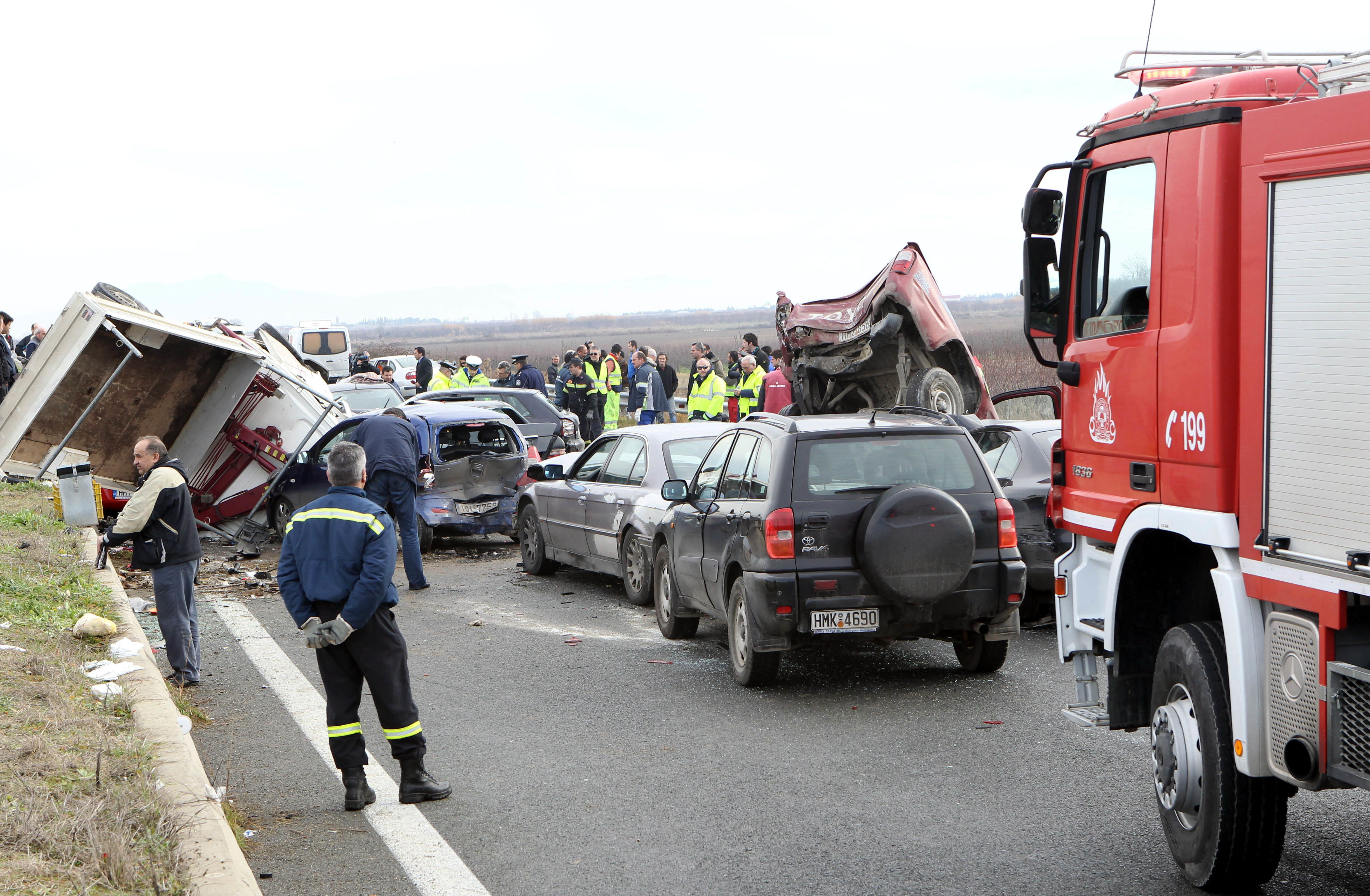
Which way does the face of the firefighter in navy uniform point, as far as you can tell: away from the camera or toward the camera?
away from the camera

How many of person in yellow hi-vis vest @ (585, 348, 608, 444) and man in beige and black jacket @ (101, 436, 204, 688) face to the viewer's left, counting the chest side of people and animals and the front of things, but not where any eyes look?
1

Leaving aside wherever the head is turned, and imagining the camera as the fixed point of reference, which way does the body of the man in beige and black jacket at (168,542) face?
to the viewer's left

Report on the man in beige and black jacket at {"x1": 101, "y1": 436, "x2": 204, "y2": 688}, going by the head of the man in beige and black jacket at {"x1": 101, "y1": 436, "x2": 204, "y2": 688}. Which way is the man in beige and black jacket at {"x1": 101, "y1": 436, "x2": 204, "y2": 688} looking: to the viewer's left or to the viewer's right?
to the viewer's left

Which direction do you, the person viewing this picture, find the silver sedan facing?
facing away from the viewer and to the left of the viewer

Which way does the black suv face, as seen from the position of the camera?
facing away from the viewer and to the left of the viewer
